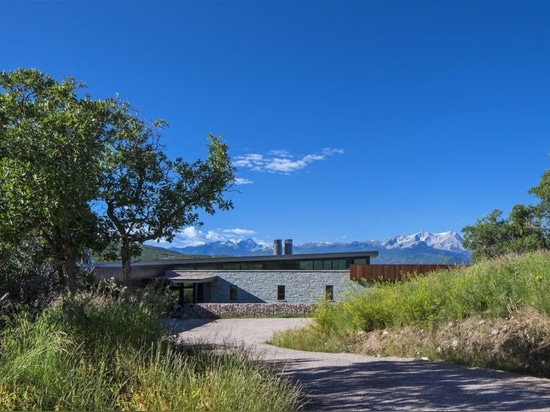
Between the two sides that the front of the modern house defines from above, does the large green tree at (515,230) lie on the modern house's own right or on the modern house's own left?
on the modern house's own left

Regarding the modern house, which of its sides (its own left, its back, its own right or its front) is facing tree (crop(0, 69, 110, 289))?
front

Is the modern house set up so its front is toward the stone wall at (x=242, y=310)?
yes

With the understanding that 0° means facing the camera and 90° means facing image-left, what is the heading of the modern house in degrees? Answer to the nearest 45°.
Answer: approximately 0°
